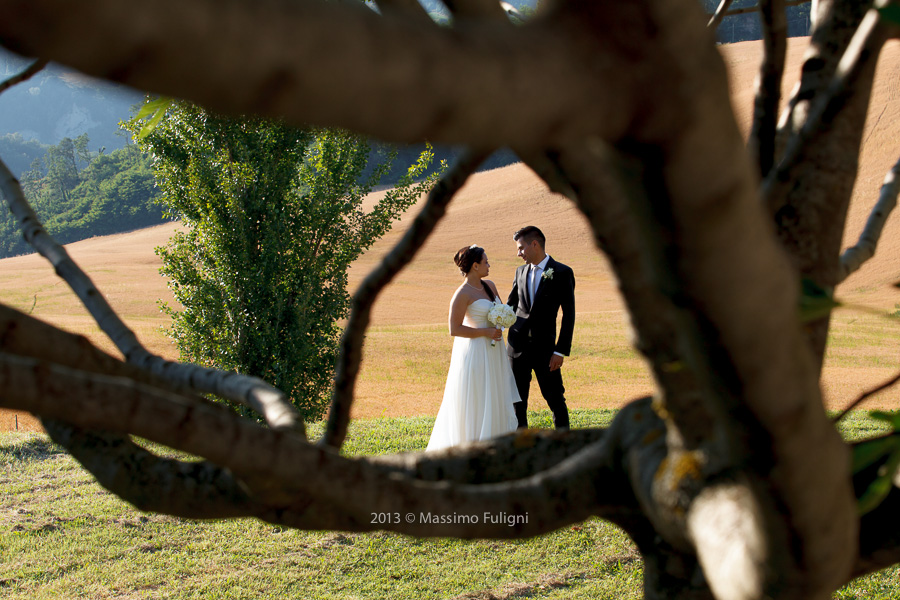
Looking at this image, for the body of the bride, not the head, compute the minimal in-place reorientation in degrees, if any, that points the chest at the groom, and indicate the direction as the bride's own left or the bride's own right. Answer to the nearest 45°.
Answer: approximately 45° to the bride's own left

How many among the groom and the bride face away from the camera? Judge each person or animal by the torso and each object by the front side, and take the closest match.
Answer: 0

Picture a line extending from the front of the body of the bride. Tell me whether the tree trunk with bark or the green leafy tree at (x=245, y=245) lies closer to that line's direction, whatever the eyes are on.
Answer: the tree trunk with bark

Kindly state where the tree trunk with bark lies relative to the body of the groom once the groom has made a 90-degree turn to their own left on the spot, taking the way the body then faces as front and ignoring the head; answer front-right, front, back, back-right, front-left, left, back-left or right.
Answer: front-right

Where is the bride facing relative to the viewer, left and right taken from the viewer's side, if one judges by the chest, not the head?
facing the viewer and to the right of the viewer

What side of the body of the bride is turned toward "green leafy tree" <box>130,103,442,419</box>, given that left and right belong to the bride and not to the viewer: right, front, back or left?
back

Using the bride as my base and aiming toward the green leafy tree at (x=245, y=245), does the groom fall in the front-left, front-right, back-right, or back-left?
back-right

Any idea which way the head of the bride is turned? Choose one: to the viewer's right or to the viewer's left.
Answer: to the viewer's right

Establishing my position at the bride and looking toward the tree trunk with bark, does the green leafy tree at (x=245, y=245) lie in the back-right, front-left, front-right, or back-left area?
back-right

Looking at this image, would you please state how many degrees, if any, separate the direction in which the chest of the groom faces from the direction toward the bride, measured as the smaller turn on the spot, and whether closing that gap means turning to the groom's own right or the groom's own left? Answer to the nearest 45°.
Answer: approximately 45° to the groom's own right

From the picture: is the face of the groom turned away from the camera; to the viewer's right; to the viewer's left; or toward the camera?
to the viewer's left

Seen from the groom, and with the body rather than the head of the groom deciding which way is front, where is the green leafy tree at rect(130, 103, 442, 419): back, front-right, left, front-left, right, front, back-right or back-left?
right

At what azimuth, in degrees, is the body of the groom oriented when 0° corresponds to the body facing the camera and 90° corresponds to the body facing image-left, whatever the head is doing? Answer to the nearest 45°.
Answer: approximately 45°
